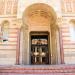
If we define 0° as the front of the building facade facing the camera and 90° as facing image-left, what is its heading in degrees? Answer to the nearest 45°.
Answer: approximately 0°
